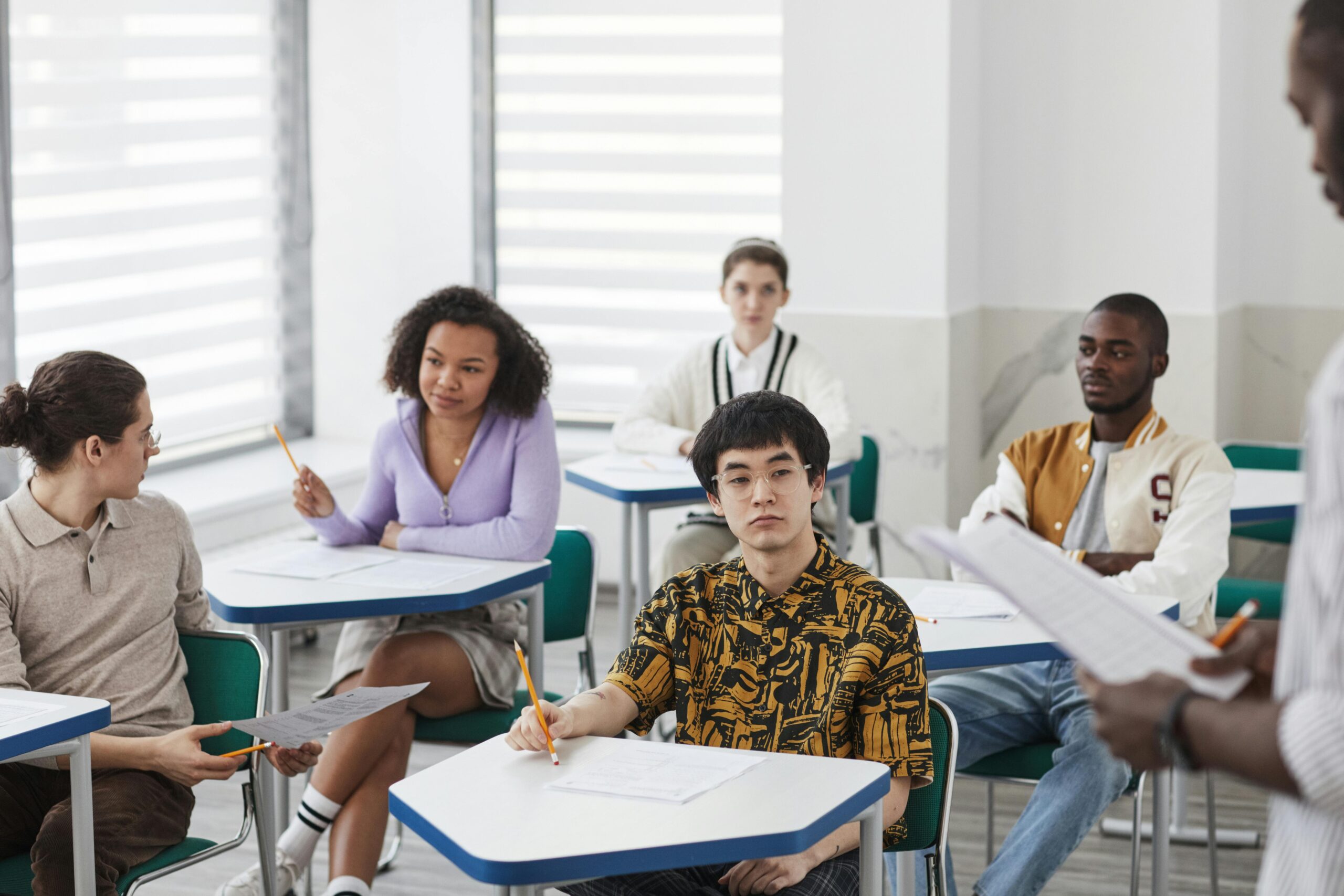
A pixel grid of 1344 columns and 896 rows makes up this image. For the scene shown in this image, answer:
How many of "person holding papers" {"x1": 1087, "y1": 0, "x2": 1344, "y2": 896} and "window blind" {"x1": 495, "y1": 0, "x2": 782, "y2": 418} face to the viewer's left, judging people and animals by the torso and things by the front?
1

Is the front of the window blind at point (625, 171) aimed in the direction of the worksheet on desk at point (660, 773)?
yes

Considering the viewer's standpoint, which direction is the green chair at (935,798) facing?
facing the viewer and to the left of the viewer

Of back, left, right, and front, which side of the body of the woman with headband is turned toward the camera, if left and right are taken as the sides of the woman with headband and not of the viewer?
front

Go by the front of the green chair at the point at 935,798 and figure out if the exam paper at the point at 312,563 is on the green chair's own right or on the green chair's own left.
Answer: on the green chair's own right

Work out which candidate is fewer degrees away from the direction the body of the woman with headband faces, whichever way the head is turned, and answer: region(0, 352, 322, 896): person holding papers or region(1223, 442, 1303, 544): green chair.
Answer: the person holding papers

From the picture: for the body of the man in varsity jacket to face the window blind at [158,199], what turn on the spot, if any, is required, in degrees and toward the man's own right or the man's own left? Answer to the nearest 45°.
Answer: approximately 90° to the man's own right

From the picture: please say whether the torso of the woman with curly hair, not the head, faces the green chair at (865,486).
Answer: no

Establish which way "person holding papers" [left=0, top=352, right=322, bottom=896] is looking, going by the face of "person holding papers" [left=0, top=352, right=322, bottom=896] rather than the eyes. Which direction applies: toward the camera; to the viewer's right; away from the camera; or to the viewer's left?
to the viewer's right

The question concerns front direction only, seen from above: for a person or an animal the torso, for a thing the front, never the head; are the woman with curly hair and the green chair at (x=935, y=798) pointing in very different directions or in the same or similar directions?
same or similar directions

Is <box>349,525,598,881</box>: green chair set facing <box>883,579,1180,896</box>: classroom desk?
no

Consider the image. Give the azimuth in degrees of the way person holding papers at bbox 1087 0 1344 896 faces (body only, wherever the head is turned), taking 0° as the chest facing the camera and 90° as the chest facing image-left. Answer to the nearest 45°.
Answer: approximately 90°

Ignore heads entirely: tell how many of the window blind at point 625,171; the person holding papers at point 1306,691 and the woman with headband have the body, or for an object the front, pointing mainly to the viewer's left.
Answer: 1

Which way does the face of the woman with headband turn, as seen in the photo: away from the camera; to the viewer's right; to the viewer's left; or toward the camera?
toward the camera
